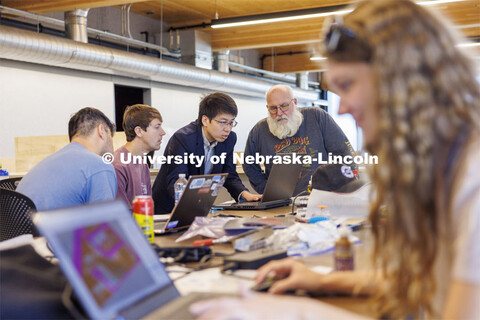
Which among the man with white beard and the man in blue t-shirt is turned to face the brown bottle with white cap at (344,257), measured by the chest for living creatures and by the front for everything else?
the man with white beard

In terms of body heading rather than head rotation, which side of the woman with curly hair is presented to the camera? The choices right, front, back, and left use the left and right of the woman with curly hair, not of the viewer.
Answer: left

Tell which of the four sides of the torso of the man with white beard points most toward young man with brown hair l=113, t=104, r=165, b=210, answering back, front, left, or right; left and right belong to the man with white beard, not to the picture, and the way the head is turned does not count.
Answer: right

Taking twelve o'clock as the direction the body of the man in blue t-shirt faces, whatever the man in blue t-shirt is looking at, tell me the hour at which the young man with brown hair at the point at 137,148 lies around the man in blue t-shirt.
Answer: The young man with brown hair is roughly at 11 o'clock from the man in blue t-shirt.

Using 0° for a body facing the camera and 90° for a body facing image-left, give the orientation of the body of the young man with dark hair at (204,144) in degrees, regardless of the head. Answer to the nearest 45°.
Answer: approximately 315°

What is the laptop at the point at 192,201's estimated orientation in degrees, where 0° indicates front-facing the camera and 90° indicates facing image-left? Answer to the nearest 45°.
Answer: approximately 135°

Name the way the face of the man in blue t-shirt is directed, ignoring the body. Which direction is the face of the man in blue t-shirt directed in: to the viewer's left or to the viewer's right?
to the viewer's right

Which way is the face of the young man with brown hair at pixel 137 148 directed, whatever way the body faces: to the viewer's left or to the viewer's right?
to the viewer's right

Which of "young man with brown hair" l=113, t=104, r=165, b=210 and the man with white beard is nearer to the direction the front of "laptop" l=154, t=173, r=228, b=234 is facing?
the young man with brown hair

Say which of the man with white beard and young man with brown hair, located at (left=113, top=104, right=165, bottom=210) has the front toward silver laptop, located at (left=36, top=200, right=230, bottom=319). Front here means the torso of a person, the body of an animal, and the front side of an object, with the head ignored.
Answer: the man with white beard

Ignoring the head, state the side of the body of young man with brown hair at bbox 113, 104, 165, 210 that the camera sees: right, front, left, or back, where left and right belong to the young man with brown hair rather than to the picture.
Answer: right
